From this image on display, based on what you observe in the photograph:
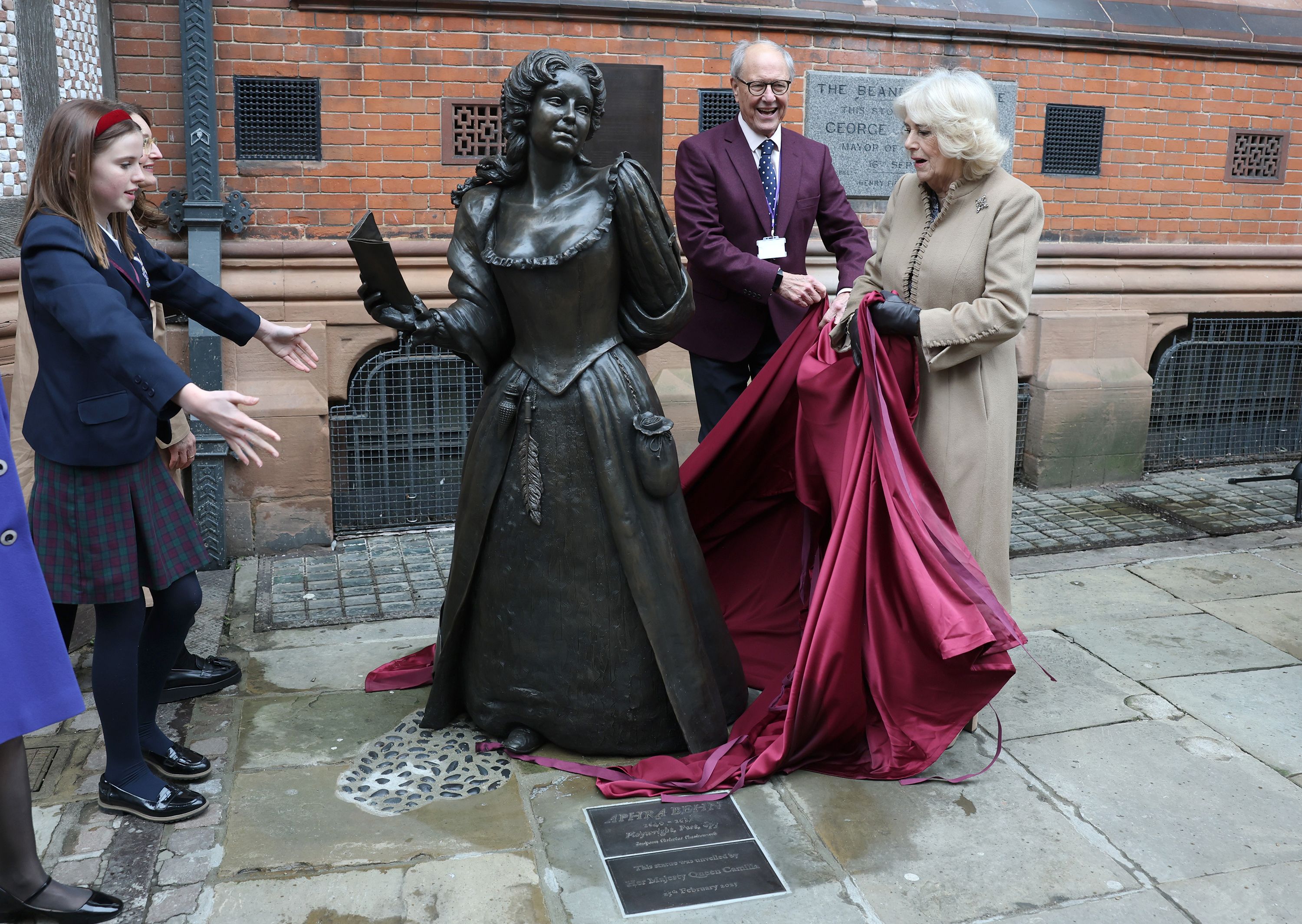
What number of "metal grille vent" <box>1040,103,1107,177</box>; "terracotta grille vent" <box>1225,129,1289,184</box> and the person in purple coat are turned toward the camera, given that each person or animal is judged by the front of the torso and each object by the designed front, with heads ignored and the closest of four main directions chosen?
2

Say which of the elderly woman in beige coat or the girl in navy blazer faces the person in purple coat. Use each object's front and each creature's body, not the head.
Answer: the elderly woman in beige coat

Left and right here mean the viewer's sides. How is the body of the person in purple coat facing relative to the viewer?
facing to the right of the viewer

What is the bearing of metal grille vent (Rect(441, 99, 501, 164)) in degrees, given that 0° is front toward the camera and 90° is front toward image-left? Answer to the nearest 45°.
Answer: approximately 0°

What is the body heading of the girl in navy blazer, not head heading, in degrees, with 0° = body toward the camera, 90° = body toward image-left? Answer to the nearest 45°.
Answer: approximately 270°

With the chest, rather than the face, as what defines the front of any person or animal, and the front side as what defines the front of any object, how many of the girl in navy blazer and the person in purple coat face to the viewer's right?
2

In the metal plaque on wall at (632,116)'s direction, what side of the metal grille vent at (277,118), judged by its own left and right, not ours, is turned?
left

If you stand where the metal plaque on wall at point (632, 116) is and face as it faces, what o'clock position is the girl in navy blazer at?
The girl in navy blazer is roughly at 1 o'clock from the metal plaque on wall.

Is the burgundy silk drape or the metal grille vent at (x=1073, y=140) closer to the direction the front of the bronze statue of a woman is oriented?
the burgundy silk drape

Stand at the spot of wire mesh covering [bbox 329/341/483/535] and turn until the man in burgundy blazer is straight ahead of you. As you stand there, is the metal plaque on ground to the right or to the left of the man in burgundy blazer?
right
